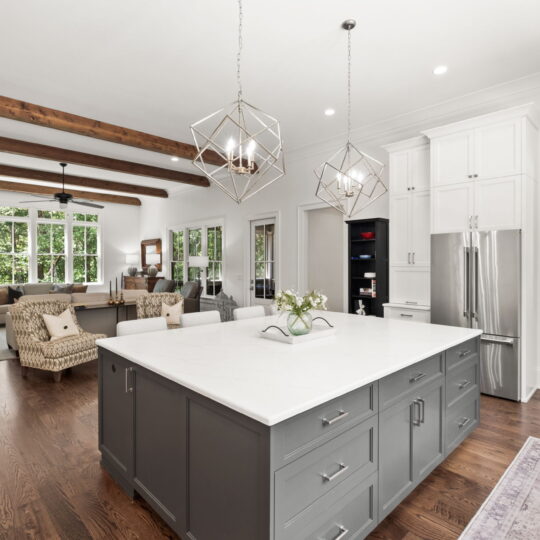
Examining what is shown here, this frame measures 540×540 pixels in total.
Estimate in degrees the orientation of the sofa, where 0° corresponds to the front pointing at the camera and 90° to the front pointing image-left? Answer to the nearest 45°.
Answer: approximately 180°

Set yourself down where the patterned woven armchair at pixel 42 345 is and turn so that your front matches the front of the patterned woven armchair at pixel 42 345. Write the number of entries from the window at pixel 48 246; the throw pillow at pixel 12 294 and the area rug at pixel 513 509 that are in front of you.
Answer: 1

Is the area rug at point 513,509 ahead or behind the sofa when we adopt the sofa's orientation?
behind

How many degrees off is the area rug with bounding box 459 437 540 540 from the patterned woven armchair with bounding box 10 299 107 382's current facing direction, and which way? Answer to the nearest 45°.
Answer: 0° — it already faces it

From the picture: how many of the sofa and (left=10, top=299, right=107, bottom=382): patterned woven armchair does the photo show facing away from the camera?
1

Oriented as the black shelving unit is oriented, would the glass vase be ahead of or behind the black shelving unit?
ahead

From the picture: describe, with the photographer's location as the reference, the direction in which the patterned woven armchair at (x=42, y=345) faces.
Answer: facing the viewer and to the right of the viewer

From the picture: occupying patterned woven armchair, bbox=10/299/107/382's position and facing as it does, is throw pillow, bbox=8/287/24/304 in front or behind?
behind

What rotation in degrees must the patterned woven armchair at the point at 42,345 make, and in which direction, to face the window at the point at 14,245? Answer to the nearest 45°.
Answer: approximately 135° to its left

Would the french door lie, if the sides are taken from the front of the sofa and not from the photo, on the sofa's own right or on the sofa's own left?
on the sofa's own right

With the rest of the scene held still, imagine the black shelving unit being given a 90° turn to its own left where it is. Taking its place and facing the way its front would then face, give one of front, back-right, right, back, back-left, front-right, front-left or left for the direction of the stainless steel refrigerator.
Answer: front

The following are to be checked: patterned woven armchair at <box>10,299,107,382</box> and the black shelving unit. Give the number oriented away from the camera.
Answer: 0

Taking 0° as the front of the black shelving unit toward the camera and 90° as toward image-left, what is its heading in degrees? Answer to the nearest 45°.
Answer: approximately 45°

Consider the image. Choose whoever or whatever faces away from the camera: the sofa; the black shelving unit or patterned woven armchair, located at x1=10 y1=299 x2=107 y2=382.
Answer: the sofa
